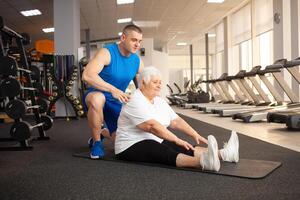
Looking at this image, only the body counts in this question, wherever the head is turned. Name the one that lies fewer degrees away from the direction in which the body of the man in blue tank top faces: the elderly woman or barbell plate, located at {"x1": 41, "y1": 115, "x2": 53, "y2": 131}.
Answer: the elderly woman

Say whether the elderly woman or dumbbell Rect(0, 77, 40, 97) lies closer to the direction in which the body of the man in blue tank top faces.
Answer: the elderly woman

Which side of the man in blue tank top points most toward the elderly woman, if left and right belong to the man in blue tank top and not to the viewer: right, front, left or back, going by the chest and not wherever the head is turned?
front

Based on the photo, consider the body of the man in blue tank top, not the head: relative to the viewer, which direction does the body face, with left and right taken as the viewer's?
facing the viewer and to the right of the viewer

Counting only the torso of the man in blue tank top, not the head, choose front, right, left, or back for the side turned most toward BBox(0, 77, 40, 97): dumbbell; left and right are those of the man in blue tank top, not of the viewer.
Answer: back

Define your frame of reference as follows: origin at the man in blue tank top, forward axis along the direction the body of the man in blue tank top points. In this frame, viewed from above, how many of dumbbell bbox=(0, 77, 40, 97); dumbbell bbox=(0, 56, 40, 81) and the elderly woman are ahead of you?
1

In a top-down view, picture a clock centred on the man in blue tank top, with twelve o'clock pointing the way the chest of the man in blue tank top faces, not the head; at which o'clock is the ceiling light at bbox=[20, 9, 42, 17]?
The ceiling light is roughly at 7 o'clock from the man in blue tank top.

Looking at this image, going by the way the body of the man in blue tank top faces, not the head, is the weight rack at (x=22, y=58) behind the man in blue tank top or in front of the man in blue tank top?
behind
